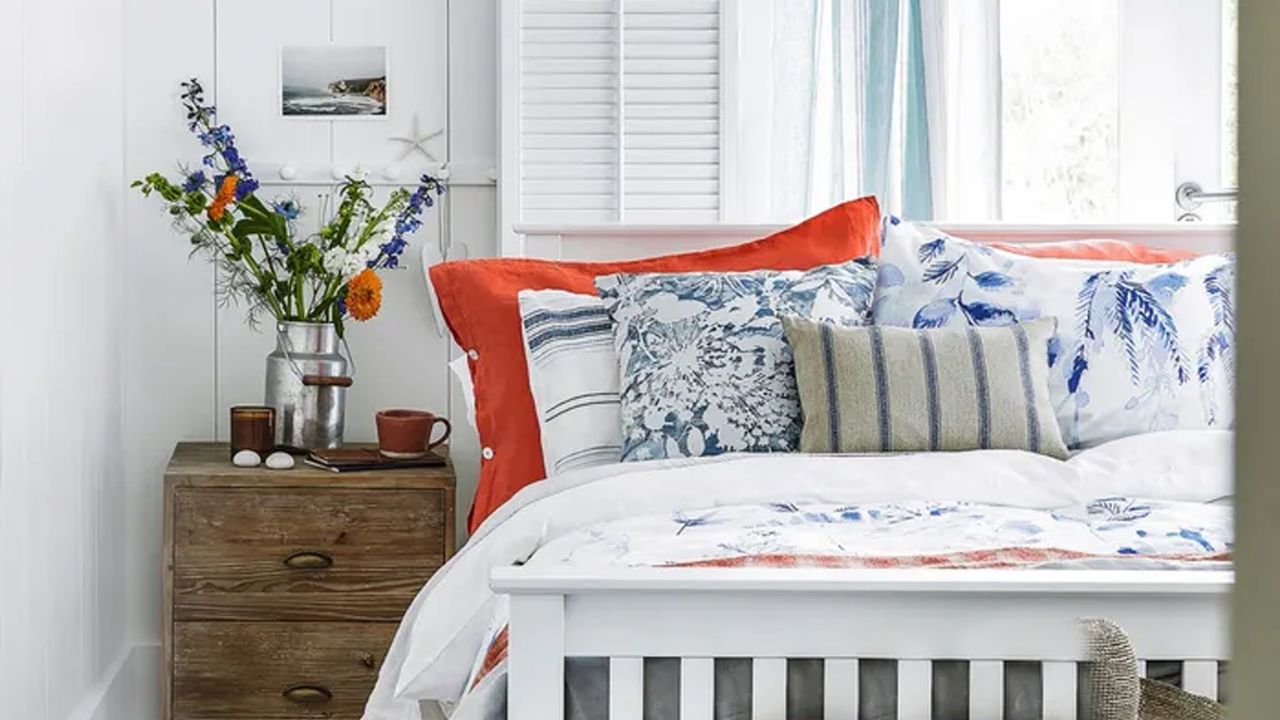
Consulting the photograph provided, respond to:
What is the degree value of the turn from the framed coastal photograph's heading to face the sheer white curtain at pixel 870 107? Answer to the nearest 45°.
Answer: approximately 90° to its left

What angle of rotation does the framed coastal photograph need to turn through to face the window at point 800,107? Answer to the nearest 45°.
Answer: approximately 90° to its left

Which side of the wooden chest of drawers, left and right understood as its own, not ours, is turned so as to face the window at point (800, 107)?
left

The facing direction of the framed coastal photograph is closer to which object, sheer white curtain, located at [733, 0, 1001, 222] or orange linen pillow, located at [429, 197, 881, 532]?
the orange linen pillow

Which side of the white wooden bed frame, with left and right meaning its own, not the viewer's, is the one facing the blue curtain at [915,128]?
back

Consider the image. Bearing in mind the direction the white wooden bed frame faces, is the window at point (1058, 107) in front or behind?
behind

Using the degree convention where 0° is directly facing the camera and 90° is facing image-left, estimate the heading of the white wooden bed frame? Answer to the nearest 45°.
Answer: approximately 0°

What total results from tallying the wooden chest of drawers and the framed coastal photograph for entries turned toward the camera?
2
